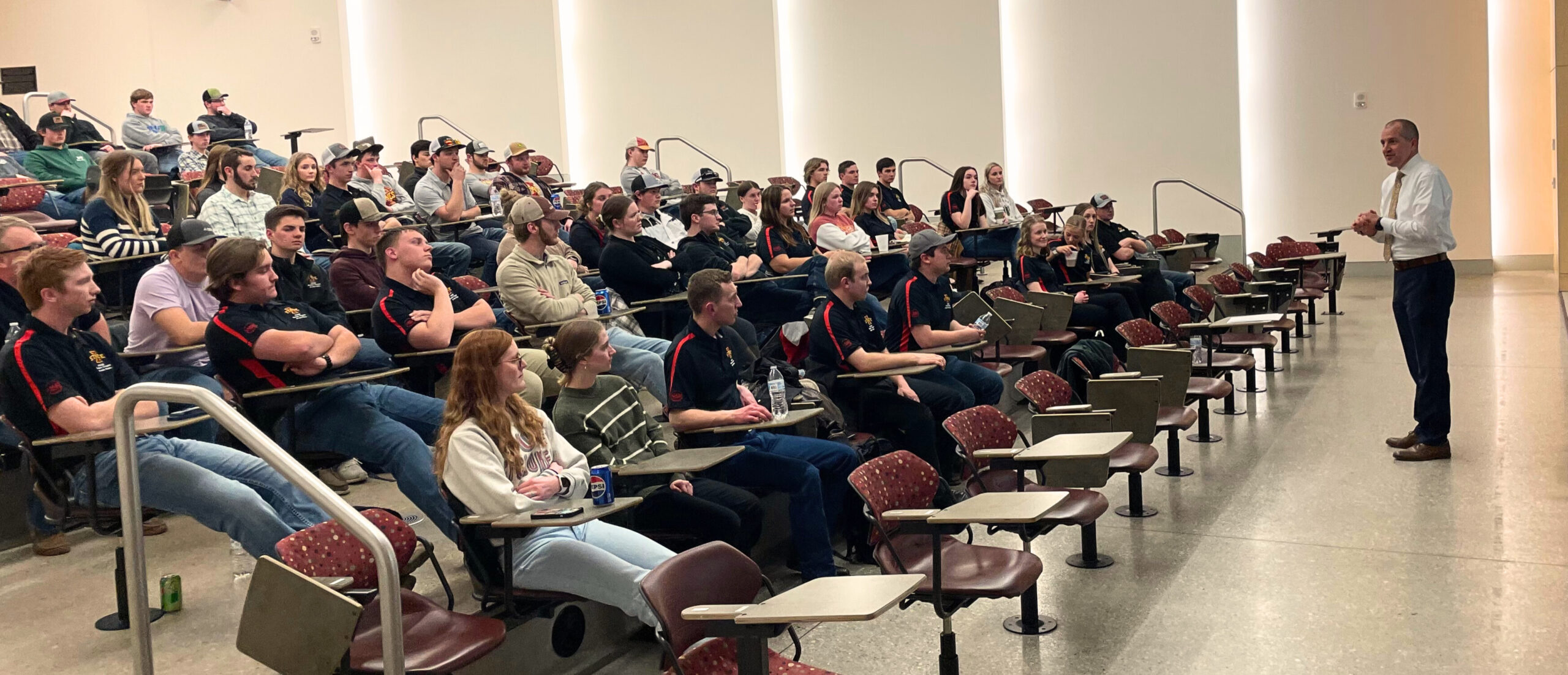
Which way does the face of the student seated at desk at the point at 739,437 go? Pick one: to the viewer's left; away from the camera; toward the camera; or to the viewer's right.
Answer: to the viewer's right

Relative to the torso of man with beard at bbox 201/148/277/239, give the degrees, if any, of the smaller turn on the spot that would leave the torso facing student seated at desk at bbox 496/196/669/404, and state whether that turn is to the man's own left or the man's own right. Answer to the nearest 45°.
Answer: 0° — they already face them

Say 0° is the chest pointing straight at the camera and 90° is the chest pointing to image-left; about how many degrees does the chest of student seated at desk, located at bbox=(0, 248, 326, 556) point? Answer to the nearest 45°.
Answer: approximately 315°

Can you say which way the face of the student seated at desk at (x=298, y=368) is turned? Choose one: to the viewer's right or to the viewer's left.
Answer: to the viewer's right

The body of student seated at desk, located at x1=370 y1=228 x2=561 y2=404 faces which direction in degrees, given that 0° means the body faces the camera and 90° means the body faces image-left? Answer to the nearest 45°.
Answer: approximately 315°

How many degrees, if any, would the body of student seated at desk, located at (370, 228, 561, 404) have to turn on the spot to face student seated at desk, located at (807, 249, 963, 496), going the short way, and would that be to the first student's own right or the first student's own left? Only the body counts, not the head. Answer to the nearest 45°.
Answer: approximately 45° to the first student's own left

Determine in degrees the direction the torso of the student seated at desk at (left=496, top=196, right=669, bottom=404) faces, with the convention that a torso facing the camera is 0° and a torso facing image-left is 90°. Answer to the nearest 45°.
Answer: approximately 315°

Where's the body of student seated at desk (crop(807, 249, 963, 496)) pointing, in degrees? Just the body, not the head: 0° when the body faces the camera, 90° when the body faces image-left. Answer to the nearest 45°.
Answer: approximately 270°

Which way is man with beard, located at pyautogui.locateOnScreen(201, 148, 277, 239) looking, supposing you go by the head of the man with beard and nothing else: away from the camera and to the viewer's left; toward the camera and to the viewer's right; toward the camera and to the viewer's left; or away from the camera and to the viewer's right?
toward the camera and to the viewer's right

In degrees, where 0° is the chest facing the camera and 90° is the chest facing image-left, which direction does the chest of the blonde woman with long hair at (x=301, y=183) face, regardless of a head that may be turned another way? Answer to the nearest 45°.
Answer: approximately 315°

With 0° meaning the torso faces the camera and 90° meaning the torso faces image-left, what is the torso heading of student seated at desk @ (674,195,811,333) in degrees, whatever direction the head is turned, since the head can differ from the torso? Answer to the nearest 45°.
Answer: approximately 270°

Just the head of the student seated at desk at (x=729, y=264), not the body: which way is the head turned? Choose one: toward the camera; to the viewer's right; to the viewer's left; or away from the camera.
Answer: to the viewer's right

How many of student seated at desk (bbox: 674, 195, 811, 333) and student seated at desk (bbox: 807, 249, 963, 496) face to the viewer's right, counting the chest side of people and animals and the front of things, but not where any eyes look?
2
